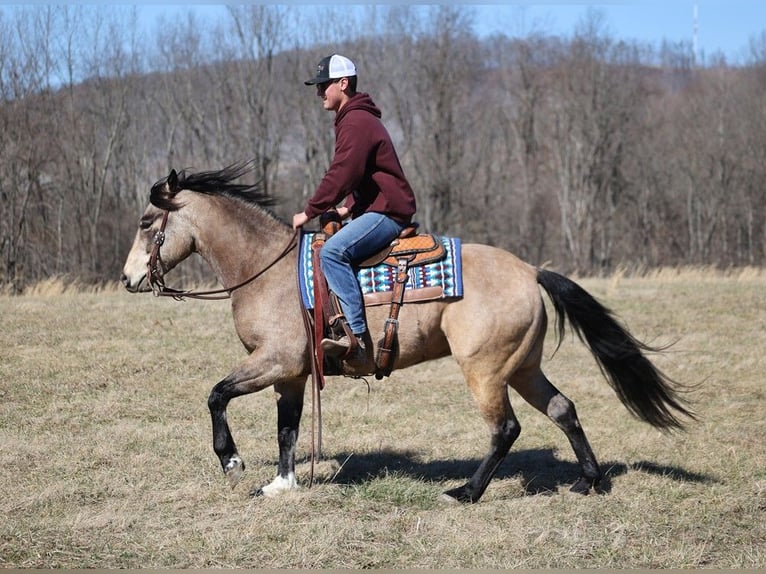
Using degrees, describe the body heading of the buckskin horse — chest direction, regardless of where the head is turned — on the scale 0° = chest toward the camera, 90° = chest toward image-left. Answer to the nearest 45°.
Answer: approximately 90°

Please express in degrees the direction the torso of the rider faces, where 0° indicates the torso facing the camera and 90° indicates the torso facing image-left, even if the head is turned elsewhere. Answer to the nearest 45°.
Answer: approximately 90°
